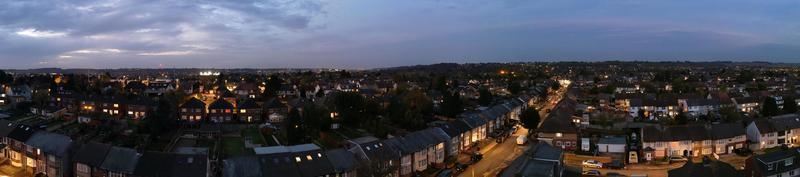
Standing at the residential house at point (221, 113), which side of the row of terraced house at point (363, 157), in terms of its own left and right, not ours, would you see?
back

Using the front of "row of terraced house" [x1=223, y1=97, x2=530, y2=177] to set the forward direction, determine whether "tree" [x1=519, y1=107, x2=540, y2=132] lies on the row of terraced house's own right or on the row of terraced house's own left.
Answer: on the row of terraced house's own left

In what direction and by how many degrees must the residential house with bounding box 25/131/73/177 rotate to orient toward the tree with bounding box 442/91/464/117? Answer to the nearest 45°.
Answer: approximately 135° to its left

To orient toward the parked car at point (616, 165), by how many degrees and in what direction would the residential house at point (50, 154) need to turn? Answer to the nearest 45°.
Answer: approximately 90° to its left

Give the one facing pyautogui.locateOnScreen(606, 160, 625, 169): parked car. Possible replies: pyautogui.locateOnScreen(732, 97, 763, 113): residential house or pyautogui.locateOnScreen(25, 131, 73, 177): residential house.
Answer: pyautogui.locateOnScreen(732, 97, 763, 113): residential house

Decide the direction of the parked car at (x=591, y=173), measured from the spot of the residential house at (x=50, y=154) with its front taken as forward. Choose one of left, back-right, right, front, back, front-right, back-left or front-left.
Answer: left

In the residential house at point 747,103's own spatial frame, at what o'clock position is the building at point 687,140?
The building is roughly at 12 o'clock from the residential house.

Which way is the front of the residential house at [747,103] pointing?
toward the camera

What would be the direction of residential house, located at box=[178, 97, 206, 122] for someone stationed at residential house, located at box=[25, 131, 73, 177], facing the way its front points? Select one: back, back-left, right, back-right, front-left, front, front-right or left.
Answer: back

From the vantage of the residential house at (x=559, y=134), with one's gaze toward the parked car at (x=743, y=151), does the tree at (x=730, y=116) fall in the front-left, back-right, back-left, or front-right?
front-left

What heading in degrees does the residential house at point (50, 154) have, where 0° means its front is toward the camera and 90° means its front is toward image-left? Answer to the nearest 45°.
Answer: approximately 45°

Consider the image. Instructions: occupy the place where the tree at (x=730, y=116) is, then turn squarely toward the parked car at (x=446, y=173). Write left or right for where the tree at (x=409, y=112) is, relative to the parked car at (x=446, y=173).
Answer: right

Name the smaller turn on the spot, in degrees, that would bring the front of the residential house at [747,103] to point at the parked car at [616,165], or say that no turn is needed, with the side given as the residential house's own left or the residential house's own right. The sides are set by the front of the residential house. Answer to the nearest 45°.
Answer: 0° — it already faces it

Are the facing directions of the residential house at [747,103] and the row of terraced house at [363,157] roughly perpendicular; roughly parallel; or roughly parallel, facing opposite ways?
roughly perpendicular

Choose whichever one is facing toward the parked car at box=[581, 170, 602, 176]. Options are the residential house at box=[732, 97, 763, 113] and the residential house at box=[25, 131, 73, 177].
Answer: the residential house at box=[732, 97, 763, 113]

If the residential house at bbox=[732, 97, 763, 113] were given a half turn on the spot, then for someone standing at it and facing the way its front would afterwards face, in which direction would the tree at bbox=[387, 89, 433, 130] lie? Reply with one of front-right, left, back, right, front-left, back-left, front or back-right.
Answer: back-left

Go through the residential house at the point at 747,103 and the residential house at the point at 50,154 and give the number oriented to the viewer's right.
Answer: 0

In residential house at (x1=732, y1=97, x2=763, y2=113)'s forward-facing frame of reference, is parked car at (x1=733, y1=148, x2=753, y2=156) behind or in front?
in front

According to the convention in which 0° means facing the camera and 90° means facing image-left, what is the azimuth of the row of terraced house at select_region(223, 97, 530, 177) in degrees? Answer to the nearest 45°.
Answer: approximately 315°

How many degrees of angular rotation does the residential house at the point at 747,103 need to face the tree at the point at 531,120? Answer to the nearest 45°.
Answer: approximately 45° to its right

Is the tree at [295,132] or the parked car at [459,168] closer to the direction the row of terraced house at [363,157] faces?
the parked car

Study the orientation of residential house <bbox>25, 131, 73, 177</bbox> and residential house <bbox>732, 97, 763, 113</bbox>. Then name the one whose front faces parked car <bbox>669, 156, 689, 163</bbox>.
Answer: residential house <bbox>732, 97, 763, 113</bbox>
